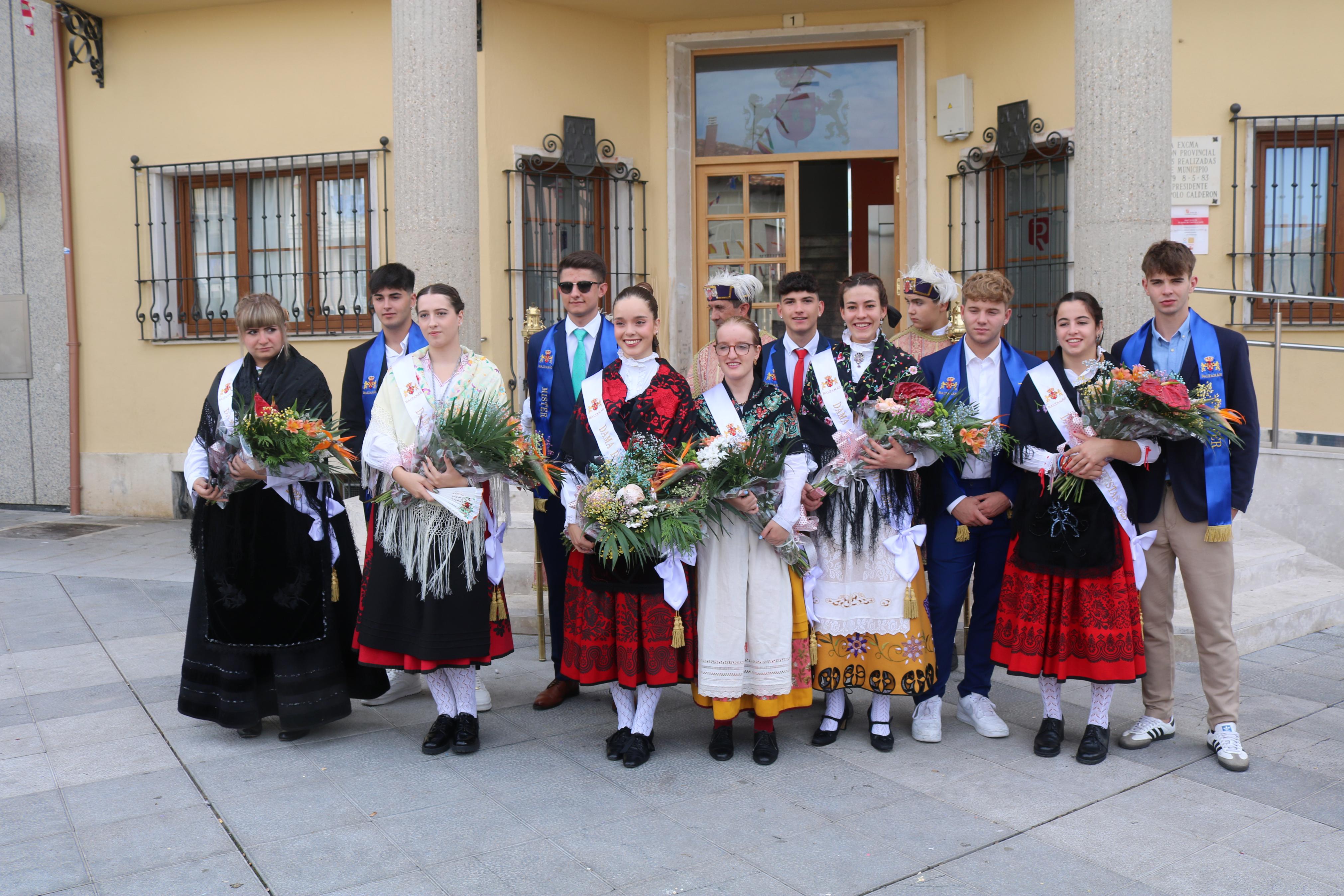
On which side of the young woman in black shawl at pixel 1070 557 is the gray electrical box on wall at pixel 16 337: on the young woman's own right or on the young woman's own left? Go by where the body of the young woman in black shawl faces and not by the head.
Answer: on the young woman's own right

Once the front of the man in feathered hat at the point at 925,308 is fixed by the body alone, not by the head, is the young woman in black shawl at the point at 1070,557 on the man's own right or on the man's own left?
on the man's own left

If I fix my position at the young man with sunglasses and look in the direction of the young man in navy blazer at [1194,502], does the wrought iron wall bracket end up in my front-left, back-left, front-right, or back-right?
back-left

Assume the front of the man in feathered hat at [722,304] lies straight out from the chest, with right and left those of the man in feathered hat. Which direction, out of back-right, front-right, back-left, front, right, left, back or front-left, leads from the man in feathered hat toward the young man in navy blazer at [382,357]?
front-right

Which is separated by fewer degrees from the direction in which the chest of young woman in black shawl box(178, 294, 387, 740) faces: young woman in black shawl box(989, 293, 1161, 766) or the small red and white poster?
the young woman in black shawl

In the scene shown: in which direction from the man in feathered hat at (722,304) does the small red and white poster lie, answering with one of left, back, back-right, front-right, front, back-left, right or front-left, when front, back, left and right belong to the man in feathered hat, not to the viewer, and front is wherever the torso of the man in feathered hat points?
back

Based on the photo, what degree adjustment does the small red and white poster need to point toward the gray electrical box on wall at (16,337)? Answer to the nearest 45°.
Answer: approximately 90° to its right

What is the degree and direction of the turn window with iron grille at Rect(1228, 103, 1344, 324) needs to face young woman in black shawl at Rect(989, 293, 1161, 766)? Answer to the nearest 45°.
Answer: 0° — it already faces them
